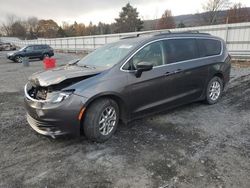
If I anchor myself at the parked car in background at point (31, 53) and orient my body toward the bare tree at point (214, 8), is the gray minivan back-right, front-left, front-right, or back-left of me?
back-right

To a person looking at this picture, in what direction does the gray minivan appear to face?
facing the viewer and to the left of the viewer

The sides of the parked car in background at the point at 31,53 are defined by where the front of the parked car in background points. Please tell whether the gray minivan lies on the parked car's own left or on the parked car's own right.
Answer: on the parked car's own left

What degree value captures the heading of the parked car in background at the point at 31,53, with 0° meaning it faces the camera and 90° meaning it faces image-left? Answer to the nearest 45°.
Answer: approximately 45°

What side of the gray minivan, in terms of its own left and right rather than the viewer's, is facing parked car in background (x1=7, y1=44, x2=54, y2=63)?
right

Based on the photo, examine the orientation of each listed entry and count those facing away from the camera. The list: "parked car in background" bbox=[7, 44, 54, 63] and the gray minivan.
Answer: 0

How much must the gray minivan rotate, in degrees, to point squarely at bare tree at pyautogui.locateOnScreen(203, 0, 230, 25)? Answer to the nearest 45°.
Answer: approximately 135° to its right

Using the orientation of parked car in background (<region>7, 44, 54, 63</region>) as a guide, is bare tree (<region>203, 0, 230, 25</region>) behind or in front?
behind
